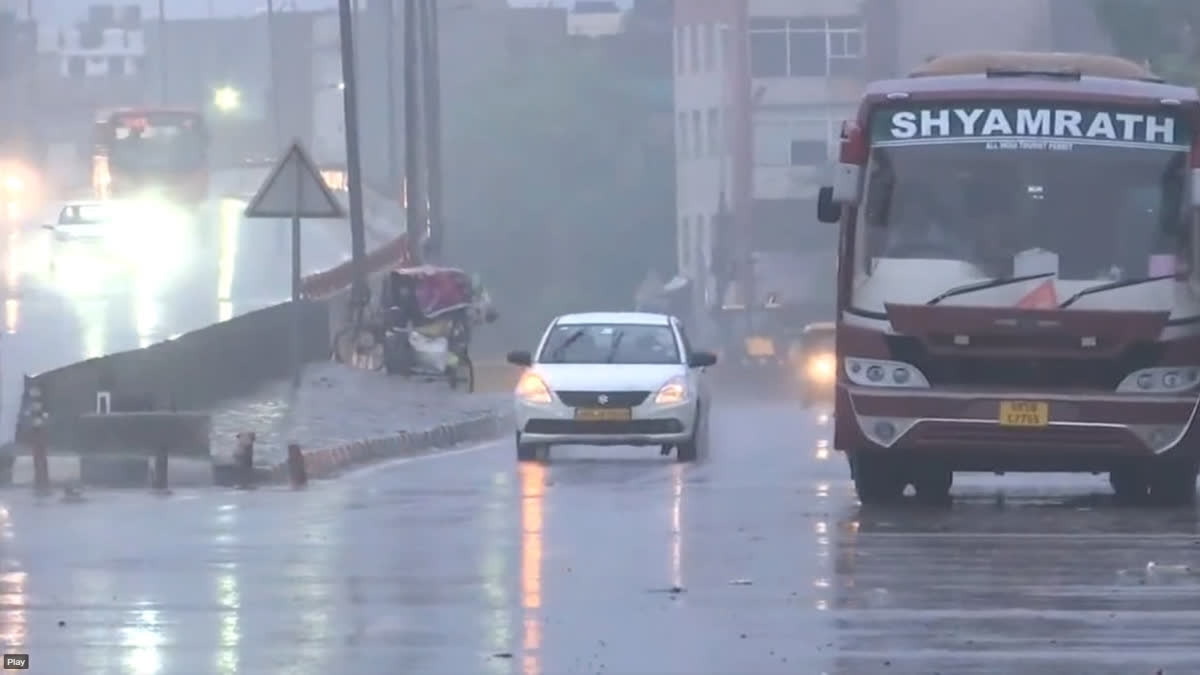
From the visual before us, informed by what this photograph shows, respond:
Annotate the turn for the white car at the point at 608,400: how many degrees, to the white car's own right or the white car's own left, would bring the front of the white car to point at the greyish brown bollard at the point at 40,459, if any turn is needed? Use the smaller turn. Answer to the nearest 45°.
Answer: approximately 45° to the white car's own right

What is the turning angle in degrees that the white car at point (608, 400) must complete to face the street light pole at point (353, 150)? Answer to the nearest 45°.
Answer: approximately 180°

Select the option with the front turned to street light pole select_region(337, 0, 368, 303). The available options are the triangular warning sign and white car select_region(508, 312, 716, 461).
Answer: the triangular warning sign

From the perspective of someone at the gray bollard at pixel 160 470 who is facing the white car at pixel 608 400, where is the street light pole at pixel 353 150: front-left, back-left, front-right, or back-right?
front-left

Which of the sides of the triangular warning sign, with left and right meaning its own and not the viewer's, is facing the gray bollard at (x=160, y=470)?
back

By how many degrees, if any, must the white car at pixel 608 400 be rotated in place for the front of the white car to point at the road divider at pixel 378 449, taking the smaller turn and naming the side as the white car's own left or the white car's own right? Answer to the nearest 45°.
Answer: approximately 90° to the white car's own right

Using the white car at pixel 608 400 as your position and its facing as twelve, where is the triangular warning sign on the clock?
The triangular warning sign is roughly at 4 o'clock from the white car.

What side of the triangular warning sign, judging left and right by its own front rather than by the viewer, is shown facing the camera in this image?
back

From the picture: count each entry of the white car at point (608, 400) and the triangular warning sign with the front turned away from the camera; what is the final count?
1

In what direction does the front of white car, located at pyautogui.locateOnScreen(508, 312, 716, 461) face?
toward the camera

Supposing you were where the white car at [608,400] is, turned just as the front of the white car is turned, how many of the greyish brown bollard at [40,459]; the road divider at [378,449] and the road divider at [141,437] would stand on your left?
0

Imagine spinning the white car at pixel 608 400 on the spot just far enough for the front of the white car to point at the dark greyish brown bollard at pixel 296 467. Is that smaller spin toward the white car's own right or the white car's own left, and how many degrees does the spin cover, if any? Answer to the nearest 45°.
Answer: approximately 45° to the white car's own right
